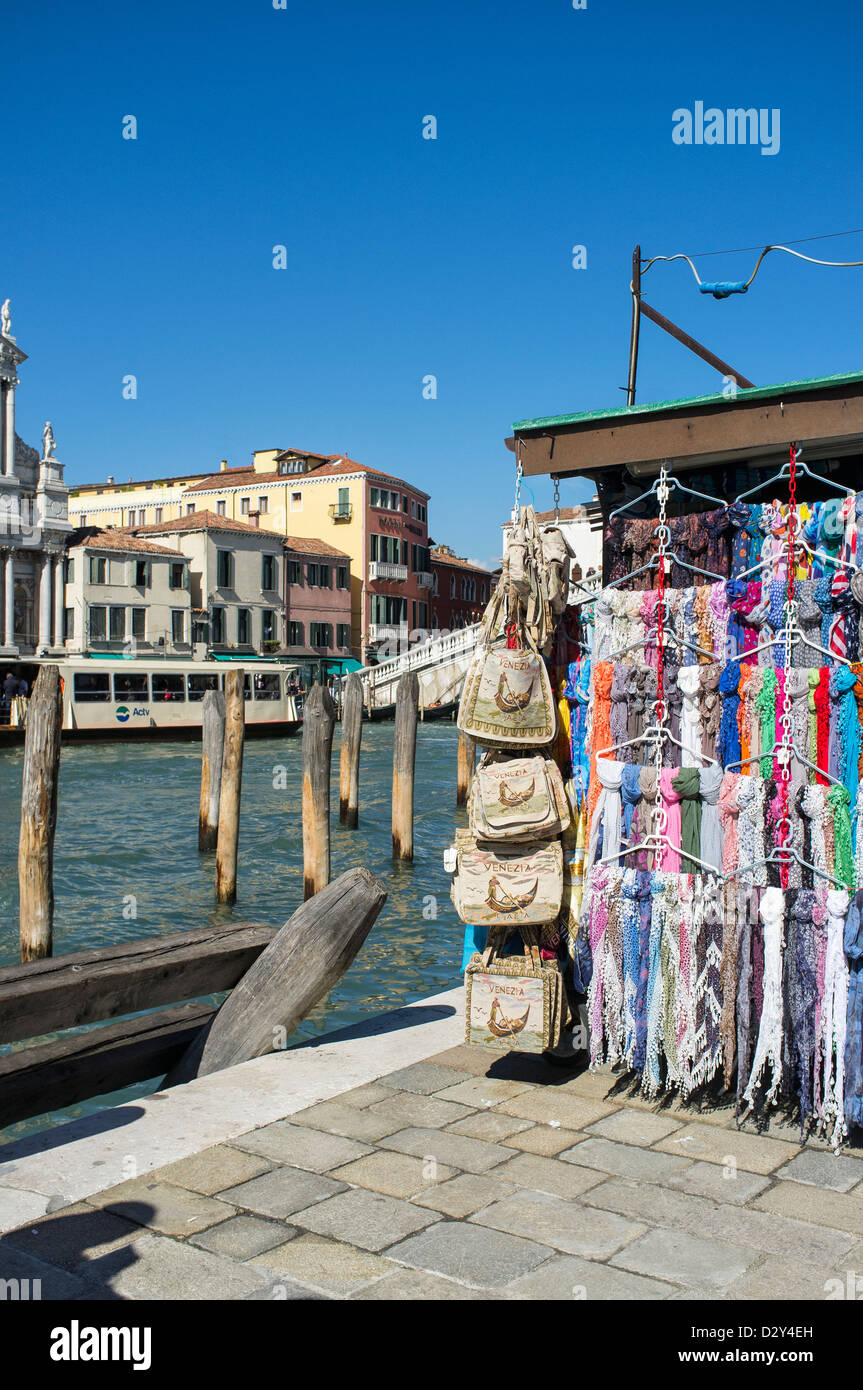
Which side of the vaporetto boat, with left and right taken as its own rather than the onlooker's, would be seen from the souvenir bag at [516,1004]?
left

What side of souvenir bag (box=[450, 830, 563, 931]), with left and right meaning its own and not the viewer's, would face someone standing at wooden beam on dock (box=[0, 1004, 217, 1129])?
right

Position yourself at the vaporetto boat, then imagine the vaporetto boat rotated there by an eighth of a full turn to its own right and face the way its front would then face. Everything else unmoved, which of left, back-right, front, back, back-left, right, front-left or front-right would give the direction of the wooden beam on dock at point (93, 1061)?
back-left

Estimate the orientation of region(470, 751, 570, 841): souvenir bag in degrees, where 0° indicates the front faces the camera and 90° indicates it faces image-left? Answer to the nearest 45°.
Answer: approximately 0°

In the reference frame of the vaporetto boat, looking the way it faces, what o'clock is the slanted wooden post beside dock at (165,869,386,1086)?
The slanted wooden post beside dock is roughly at 9 o'clock from the vaporetto boat.

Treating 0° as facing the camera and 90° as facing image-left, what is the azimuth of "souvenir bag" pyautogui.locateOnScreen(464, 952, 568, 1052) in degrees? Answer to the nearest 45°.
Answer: approximately 0°

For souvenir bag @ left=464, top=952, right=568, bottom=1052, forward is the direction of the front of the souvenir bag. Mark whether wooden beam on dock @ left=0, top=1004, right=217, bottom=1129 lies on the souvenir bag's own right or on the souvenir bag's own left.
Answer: on the souvenir bag's own right

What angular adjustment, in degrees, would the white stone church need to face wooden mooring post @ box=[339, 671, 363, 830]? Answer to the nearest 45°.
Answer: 0° — it already faces it

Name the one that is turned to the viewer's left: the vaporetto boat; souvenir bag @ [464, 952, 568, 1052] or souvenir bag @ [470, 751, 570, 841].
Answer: the vaporetto boat

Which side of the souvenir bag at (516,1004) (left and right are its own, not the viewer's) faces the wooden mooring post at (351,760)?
back

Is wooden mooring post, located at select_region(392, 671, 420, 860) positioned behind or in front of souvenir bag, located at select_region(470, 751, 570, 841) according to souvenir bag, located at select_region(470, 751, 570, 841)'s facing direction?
behind

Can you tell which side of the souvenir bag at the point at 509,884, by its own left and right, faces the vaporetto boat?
back
